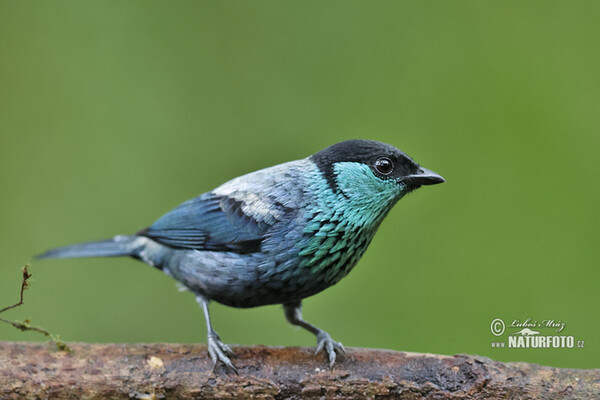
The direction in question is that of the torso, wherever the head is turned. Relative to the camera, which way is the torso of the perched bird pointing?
to the viewer's right

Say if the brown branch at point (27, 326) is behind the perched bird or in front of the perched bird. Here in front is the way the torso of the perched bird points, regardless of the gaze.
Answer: behind
